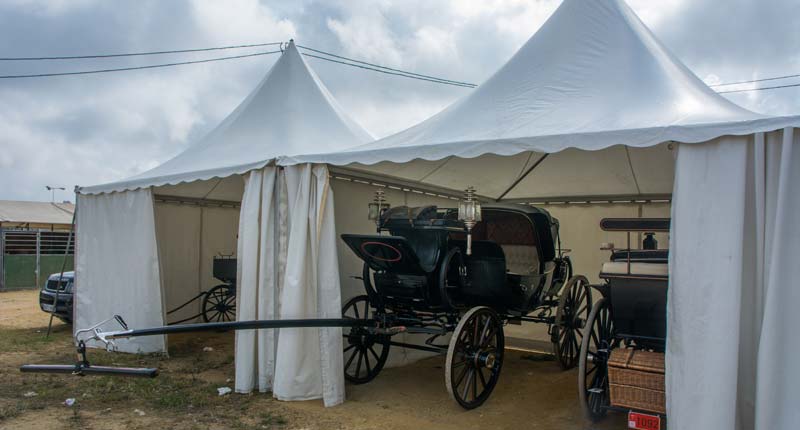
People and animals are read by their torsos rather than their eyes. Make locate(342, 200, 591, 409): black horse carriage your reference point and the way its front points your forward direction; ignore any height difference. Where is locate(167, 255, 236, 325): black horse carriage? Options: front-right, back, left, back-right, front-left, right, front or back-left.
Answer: right

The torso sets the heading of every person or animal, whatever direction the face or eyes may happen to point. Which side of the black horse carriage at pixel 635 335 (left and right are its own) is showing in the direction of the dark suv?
left

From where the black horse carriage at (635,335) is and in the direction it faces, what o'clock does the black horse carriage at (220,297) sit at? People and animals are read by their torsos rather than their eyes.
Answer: the black horse carriage at (220,297) is roughly at 10 o'clock from the black horse carriage at (635,335).

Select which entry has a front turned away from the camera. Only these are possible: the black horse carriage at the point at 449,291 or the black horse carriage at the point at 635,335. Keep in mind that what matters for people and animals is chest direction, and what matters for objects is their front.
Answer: the black horse carriage at the point at 635,335

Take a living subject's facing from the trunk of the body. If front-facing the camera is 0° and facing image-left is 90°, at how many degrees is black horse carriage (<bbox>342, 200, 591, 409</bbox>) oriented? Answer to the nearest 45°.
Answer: approximately 45°

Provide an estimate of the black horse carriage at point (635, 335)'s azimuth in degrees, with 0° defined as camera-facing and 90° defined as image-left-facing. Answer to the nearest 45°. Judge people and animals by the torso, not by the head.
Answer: approximately 180°

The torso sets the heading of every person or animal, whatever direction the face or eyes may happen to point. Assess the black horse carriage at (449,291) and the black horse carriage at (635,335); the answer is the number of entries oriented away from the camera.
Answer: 1

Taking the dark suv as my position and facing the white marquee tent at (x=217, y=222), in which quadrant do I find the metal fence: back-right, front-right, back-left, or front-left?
back-left

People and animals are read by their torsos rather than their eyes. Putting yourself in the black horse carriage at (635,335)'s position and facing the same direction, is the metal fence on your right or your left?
on your left
